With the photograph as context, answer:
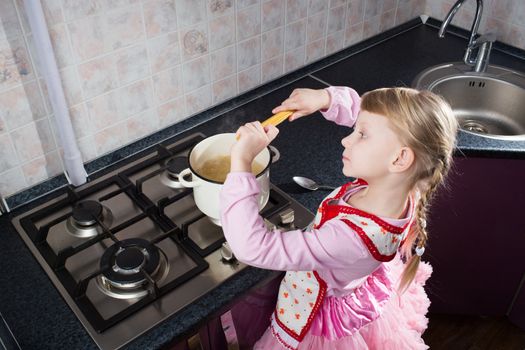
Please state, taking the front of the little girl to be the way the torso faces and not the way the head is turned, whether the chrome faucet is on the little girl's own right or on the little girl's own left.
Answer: on the little girl's own right

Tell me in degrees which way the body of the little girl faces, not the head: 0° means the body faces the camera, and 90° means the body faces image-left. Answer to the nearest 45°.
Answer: approximately 90°

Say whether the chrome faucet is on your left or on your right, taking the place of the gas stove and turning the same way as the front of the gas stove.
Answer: on your left

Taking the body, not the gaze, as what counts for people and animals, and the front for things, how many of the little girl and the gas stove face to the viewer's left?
1

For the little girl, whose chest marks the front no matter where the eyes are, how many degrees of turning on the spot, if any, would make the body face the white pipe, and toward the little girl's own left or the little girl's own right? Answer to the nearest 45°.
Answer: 0° — they already face it

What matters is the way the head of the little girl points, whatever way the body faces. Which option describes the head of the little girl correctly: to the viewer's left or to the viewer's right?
to the viewer's left

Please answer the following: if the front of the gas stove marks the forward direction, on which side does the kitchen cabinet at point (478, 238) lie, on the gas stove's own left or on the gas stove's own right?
on the gas stove's own left

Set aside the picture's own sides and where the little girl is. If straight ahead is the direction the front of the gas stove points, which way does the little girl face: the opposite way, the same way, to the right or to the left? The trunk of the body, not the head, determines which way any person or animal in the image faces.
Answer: the opposite way

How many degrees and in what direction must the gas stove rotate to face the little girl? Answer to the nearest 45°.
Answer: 0° — it already faces them

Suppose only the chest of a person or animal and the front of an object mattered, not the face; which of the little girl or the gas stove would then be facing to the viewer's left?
the little girl

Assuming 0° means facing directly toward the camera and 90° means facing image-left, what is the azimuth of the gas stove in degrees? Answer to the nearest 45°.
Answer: approximately 315°

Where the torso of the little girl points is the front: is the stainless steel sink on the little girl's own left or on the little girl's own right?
on the little girl's own right

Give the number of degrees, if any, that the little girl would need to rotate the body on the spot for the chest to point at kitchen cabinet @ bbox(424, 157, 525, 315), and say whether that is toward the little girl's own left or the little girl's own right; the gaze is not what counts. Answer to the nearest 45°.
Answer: approximately 135° to the little girl's own right
